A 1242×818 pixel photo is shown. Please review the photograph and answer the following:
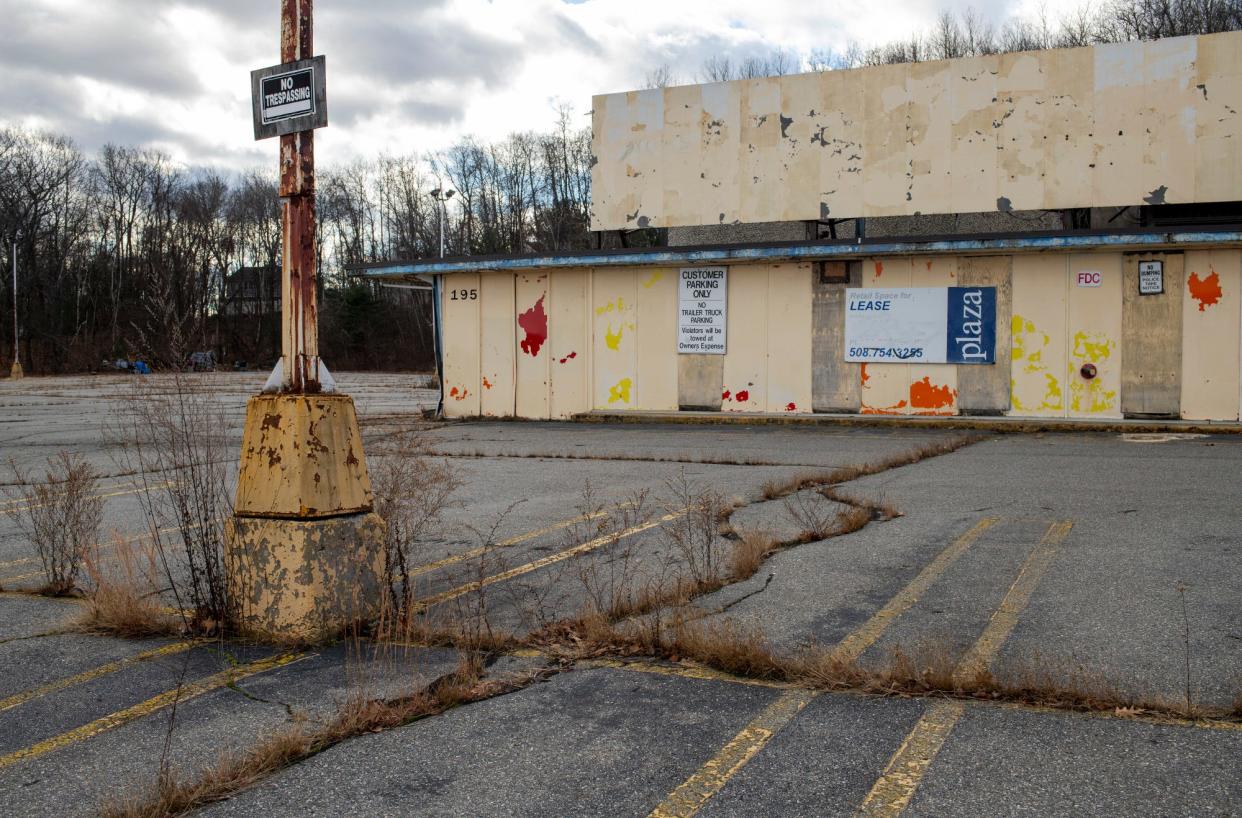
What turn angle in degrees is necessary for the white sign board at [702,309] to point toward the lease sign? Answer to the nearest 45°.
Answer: approximately 90° to its left

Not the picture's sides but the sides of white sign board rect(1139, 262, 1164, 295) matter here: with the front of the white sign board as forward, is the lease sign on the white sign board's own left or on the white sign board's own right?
on the white sign board's own right

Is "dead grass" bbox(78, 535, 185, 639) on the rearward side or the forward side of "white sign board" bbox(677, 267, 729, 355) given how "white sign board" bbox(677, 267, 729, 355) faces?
on the forward side

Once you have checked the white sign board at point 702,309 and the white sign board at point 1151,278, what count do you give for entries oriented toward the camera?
2

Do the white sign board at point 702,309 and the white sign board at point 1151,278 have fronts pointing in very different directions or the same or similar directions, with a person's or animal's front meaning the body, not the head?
same or similar directions

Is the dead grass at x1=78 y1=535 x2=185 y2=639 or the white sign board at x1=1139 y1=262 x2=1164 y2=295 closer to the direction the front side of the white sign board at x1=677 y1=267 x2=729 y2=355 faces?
the dead grass

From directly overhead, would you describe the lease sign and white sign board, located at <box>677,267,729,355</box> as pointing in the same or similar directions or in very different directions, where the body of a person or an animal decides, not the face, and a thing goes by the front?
same or similar directions

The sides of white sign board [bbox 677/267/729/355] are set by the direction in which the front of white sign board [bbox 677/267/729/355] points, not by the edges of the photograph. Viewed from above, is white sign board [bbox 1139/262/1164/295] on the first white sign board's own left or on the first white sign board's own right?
on the first white sign board's own left

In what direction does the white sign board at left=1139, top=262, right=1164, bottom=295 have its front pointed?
toward the camera

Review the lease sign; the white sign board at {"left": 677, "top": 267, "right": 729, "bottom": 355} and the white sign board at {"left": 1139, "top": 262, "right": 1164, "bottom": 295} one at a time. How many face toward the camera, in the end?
3

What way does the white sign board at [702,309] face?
toward the camera

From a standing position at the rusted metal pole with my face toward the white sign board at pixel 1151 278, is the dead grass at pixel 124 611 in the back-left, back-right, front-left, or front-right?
back-left

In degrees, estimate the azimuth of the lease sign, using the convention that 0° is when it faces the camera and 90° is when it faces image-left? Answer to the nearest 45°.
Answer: approximately 0°
